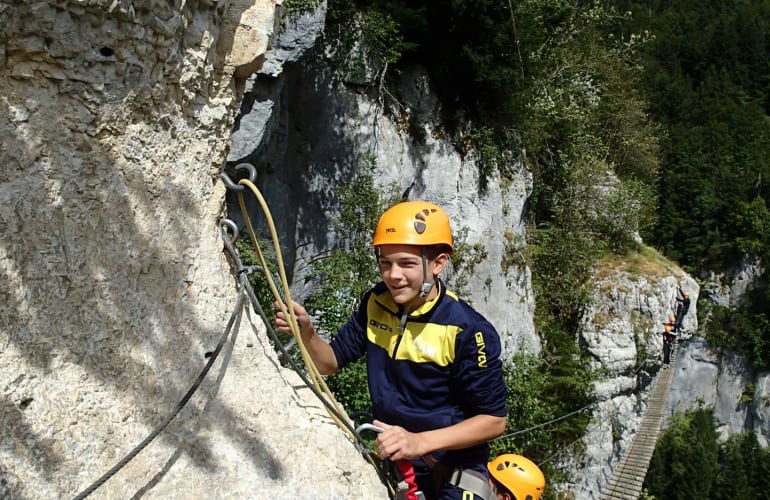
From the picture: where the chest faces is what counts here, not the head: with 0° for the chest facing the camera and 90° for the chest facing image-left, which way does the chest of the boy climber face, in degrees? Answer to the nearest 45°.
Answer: approximately 45°

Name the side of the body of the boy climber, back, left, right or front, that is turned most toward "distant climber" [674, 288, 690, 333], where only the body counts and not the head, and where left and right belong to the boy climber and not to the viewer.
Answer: back
